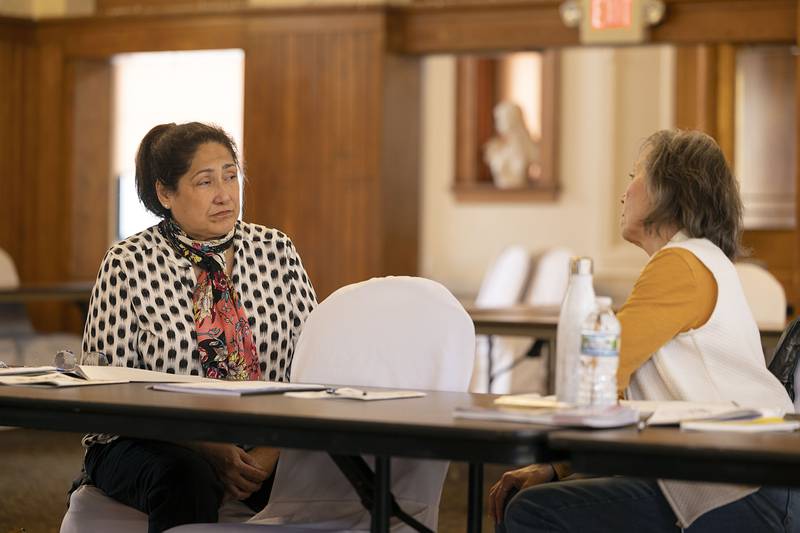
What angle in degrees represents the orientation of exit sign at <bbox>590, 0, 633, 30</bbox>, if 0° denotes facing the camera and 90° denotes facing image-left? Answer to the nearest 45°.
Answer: approximately 0°

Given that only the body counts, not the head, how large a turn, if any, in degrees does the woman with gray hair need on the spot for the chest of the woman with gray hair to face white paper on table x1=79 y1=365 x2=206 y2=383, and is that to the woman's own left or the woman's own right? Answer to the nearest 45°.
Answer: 0° — they already face it

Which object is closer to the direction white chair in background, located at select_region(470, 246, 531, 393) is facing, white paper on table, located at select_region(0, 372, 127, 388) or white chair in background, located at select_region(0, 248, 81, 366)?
the white chair in background

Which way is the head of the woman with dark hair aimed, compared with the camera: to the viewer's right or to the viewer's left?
to the viewer's right

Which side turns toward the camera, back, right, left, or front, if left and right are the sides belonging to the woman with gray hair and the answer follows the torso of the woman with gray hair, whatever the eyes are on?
left
